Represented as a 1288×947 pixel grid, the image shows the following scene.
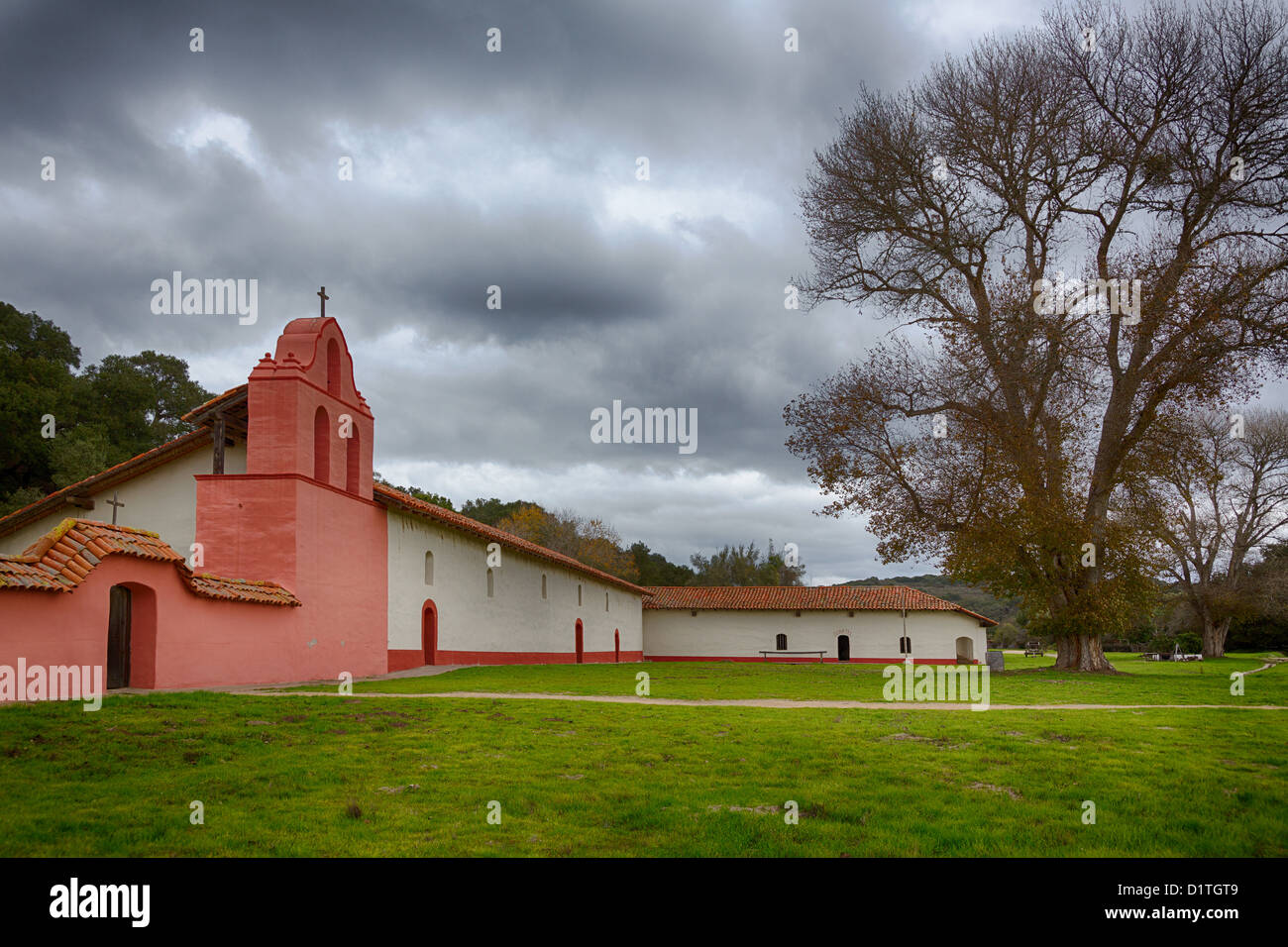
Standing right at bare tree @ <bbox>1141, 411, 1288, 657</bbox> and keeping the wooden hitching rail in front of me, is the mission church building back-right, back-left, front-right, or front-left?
front-left

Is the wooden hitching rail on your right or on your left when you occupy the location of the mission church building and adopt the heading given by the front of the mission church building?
on your left
